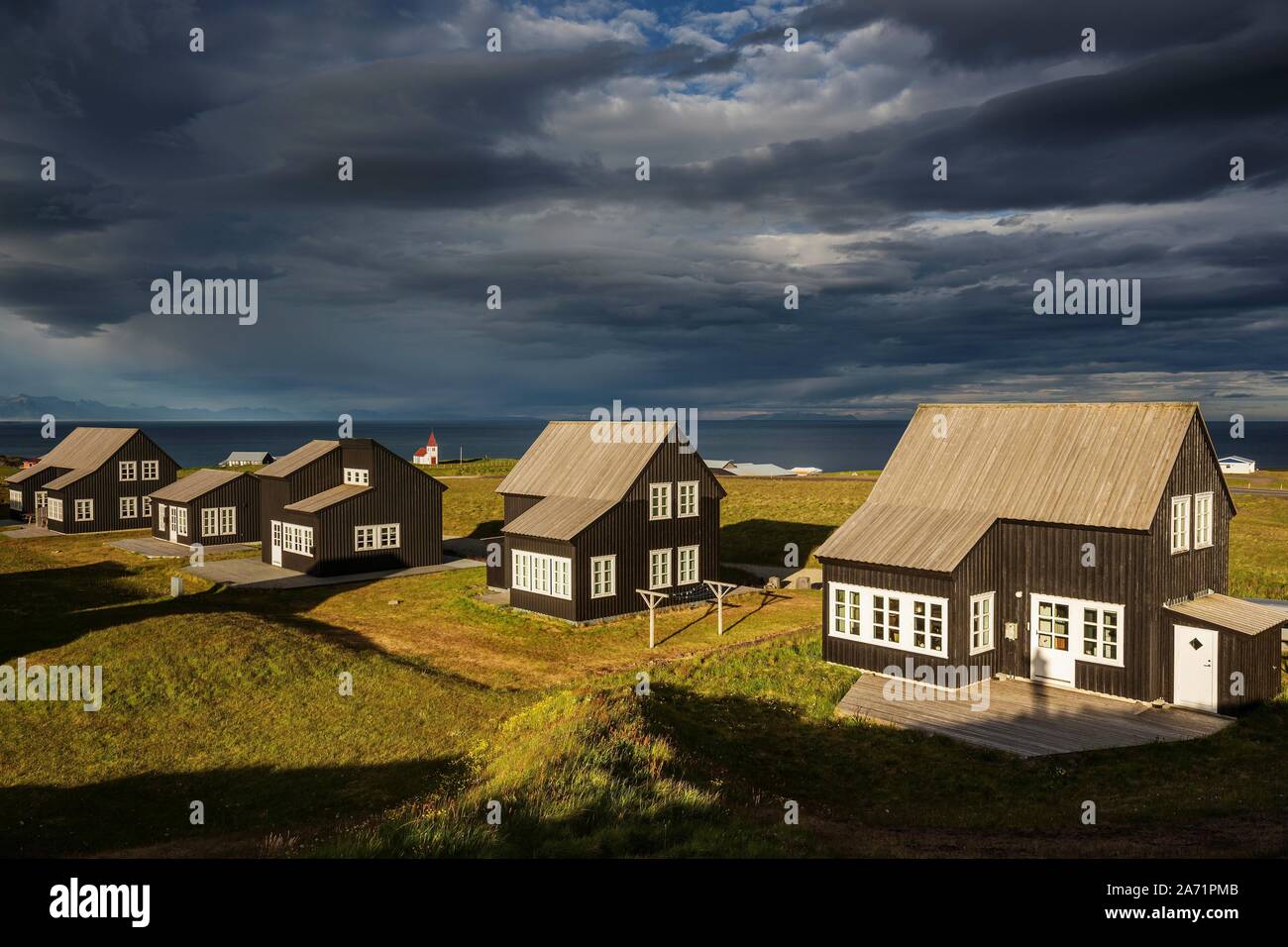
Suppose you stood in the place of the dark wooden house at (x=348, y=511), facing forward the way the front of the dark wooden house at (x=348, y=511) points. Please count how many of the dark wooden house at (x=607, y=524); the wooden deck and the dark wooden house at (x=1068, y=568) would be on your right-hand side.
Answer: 0

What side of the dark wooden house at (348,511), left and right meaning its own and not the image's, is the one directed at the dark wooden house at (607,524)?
left

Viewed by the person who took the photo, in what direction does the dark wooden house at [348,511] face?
facing the viewer and to the left of the viewer

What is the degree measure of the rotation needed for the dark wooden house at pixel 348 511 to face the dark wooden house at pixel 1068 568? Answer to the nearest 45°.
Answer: approximately 90° to its left
